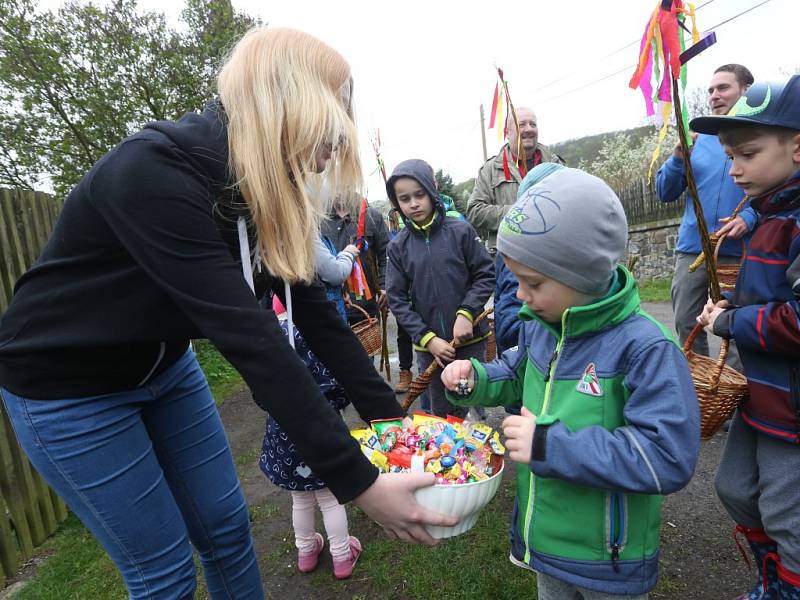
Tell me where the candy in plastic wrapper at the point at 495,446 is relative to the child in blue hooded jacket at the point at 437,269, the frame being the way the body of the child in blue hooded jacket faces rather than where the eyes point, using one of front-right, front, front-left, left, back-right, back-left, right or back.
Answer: front

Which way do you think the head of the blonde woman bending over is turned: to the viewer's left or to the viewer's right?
to the viewer's right

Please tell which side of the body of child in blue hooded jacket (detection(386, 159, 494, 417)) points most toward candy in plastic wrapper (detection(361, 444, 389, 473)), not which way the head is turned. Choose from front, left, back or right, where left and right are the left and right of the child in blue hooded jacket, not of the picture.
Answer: front

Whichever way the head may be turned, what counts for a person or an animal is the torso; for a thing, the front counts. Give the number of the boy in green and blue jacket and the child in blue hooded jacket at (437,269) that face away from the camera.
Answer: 0

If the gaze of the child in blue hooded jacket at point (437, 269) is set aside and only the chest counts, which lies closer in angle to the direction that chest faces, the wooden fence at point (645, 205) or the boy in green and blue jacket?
the boy in green and blue jacket

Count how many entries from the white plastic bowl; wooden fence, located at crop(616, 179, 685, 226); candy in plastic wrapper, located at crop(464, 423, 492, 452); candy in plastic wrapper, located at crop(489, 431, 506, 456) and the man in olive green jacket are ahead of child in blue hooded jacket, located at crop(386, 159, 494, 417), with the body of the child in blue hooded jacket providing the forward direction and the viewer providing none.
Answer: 3

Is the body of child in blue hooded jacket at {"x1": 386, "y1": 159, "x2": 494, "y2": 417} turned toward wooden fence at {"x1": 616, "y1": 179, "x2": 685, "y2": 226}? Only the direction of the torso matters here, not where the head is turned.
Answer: no

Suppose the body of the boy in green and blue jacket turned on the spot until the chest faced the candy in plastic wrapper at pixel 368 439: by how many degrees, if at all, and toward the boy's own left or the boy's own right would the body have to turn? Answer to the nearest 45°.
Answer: approximately 45° to the boy's own right

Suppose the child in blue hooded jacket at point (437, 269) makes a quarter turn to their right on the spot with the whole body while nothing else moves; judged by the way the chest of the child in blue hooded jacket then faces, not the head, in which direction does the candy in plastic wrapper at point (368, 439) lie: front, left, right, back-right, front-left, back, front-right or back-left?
left

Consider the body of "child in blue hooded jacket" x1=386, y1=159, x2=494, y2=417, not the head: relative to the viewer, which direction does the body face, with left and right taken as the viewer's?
facing the viewer

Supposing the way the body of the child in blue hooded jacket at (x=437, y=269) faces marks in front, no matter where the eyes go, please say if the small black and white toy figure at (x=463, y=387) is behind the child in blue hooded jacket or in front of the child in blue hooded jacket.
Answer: in front

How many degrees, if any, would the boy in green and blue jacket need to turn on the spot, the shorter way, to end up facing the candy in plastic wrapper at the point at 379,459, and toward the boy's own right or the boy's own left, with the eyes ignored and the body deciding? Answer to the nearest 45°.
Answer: approximately 45° to the boy's own right

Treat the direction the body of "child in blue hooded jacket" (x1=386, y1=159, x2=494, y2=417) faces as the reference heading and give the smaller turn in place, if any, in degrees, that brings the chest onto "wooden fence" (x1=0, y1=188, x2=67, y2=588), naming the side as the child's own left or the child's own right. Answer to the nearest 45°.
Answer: approximately 90° to the child's own right

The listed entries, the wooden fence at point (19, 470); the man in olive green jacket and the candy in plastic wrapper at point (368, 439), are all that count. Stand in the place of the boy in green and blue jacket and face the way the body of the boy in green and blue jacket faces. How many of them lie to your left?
0

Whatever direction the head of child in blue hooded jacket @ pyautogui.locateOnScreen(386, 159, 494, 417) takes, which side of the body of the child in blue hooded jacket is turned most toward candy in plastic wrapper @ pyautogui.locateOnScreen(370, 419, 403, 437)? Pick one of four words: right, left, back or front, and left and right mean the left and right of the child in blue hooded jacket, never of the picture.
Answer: front

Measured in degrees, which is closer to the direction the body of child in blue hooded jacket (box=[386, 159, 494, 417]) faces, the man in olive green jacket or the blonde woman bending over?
the blonde woman bending over

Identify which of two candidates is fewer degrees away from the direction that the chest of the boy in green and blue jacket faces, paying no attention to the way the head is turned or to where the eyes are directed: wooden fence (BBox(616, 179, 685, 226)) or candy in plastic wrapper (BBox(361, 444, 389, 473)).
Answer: the candy in plastic wrapper
